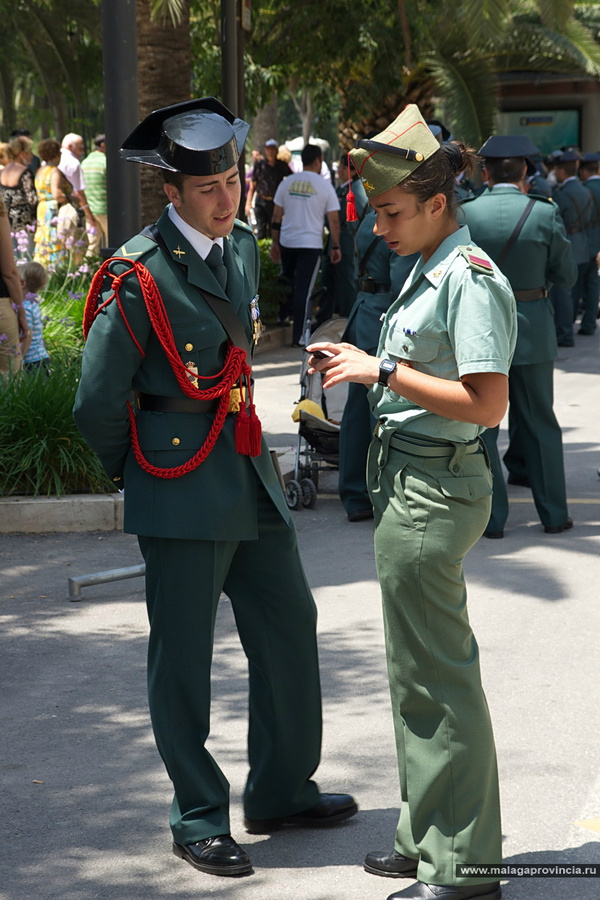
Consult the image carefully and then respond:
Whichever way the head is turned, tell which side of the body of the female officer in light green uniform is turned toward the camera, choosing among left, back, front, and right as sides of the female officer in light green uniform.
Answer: left

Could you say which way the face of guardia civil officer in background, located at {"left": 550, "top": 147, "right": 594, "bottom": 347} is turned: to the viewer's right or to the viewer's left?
to the viewer's left

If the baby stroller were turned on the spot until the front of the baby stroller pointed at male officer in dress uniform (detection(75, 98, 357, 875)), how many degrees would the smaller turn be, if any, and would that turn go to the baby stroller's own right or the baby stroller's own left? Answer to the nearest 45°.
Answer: approximately 45° to the baby stroller's own left

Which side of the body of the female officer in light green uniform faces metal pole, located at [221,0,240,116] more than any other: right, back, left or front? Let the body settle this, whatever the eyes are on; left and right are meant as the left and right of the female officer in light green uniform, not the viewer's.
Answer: right

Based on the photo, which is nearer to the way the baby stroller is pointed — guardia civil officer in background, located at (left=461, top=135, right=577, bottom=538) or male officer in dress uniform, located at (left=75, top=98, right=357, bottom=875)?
the male officer in dress uniform

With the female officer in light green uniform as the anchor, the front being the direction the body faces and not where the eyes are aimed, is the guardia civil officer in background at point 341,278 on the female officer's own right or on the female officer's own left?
on the female officer's own right
